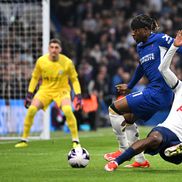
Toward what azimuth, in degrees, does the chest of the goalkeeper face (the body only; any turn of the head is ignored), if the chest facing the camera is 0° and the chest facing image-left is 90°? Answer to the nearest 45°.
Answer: approximately 0°

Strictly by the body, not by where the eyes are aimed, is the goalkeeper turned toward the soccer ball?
yes

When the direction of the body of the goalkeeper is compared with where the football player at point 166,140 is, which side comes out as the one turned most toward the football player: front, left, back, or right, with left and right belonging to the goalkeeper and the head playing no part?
front

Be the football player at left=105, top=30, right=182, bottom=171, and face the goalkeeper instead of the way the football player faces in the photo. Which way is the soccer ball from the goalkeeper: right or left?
left
